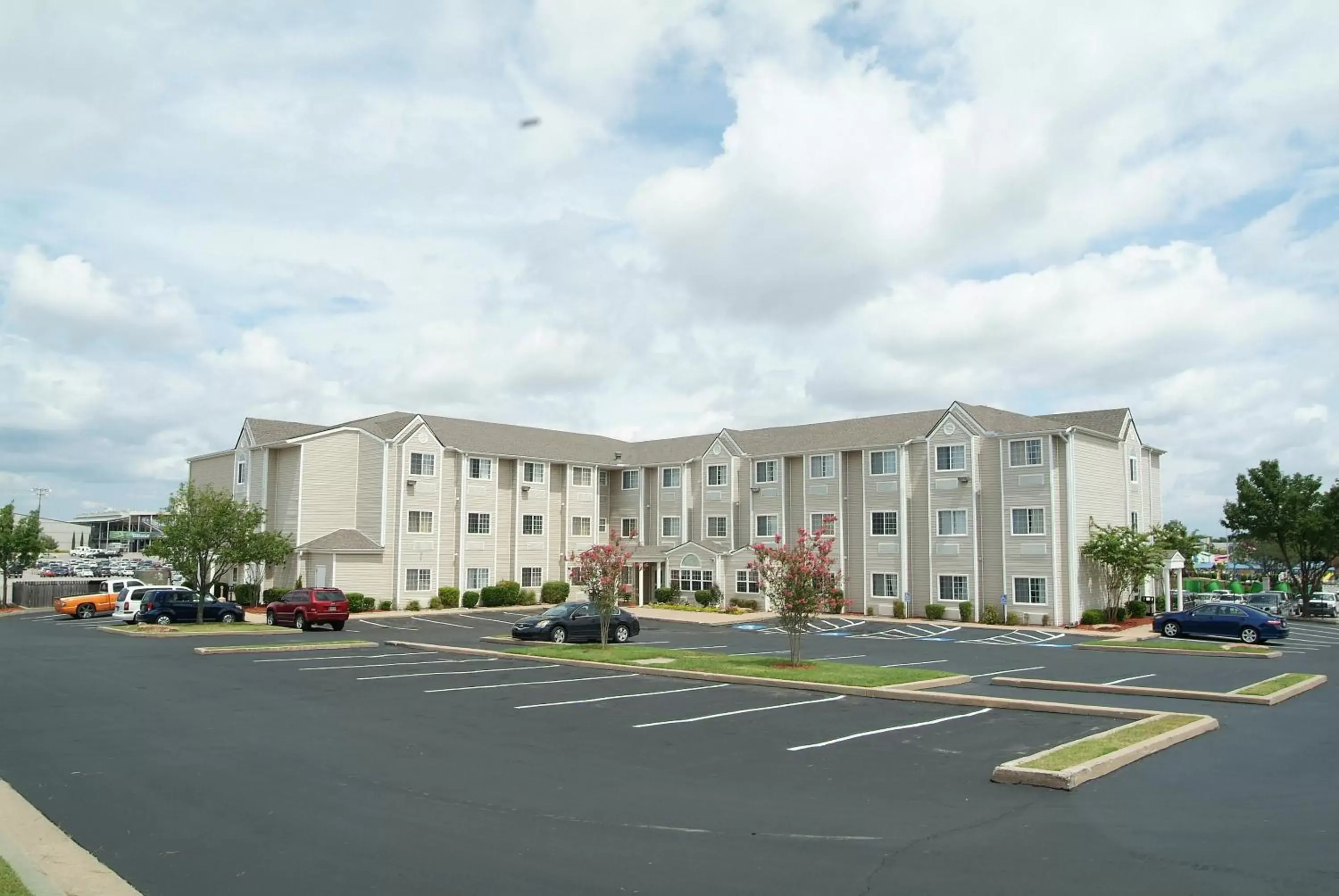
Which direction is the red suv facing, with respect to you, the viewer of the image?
facing away from the viewer and to the left of the viewer

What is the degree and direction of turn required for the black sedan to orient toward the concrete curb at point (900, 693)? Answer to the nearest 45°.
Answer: approximately 90° to its left

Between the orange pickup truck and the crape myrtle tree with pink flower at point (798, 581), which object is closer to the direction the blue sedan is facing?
the orange pickup truck

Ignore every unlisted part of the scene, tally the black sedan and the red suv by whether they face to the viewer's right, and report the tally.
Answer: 0

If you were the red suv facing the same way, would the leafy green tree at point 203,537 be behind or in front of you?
in front

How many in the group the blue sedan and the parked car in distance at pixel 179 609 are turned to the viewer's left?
1

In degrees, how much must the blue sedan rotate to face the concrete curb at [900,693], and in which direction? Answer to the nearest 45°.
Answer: approximately 90° to its left

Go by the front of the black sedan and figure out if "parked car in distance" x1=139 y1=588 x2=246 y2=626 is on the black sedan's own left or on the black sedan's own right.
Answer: on the black sedan's own right

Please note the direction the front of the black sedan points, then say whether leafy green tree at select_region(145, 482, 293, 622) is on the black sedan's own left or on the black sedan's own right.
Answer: on the black sedan's own right

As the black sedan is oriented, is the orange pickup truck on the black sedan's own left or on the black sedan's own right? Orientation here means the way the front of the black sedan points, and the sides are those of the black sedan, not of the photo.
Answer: on the black sedan's own right

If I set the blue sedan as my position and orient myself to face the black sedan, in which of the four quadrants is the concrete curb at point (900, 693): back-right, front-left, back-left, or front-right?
front-left
